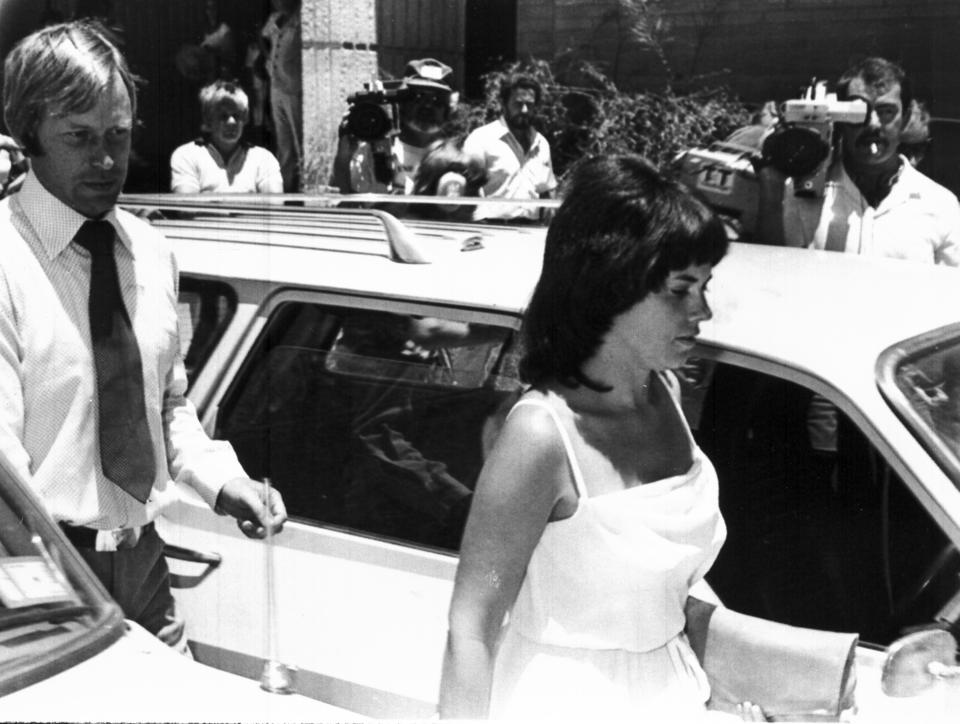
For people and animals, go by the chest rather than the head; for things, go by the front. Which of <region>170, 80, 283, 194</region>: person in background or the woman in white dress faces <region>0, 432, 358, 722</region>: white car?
the person in background

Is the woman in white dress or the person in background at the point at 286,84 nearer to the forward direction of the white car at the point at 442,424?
the woman in white dress

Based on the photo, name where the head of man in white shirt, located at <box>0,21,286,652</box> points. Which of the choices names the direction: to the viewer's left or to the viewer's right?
to the viewer's right

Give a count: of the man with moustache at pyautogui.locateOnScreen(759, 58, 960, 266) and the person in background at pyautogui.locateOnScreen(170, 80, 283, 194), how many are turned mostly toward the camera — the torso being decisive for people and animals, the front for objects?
2

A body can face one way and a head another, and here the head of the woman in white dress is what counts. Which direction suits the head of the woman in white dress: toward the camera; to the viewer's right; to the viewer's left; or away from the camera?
to the viewer's right

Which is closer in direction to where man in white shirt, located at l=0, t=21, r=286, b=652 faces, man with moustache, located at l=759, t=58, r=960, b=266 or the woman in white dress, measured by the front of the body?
the woman in white dress

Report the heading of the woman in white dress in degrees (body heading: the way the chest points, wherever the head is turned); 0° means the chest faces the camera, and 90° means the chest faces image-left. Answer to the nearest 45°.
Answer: approximately 315°

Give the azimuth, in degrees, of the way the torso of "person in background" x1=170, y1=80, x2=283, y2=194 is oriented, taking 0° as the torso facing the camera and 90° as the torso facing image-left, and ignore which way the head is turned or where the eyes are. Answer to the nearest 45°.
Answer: approximately 0°
